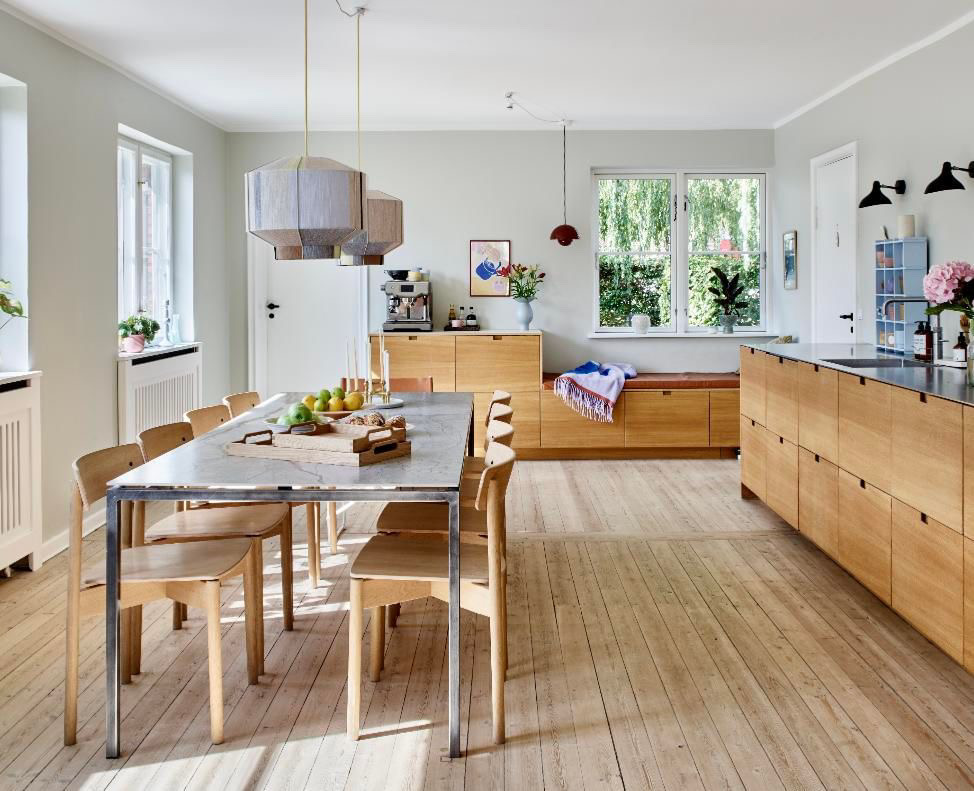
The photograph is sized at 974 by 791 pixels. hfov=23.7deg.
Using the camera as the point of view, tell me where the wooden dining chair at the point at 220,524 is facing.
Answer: facing to the right of the viewer

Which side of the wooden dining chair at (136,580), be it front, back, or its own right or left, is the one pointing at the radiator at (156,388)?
left

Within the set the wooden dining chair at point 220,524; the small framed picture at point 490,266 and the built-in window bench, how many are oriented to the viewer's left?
0

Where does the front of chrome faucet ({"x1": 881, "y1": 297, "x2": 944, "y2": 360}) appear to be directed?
to the viewer's left

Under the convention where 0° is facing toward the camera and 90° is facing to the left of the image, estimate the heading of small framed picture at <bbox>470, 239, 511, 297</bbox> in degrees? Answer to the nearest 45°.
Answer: approximately 0°

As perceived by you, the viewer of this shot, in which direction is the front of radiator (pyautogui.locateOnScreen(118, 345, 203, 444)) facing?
facing the viewer and to the right of the viewer

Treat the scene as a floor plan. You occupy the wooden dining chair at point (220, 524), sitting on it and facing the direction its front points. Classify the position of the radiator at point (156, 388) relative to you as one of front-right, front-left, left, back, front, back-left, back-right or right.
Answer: left

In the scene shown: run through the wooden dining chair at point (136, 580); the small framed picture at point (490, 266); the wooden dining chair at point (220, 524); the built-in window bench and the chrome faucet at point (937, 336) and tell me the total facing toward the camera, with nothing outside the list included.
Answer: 2

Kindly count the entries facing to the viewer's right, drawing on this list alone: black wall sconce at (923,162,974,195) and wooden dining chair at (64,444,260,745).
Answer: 1

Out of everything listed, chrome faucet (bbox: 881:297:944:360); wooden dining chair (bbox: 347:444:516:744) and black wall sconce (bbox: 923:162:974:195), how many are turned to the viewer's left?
3

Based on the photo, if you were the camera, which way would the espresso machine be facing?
facing the viewer

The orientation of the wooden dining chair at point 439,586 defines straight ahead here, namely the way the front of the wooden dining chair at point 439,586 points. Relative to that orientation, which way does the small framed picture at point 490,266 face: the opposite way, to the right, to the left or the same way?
to the left

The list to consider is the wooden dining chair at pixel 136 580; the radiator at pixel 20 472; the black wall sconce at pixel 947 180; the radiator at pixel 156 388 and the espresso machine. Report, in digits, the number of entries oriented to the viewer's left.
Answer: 1

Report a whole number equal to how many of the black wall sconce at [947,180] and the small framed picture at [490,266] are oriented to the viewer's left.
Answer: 1

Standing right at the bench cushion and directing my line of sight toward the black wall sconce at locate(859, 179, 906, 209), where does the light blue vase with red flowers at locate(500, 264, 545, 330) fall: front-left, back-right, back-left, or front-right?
back-right
